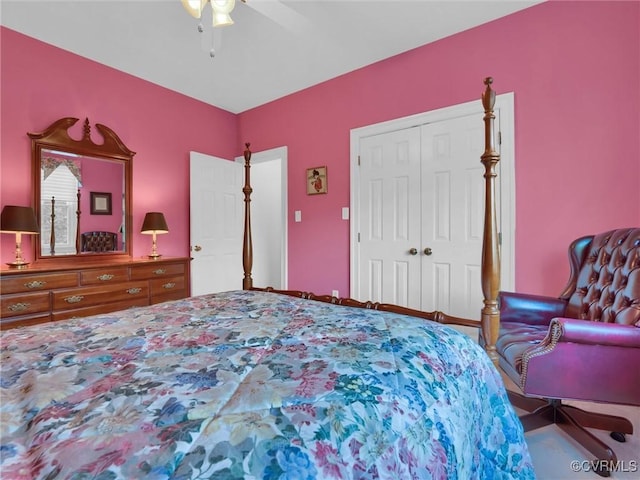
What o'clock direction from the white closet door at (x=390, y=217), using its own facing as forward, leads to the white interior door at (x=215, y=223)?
The white interior door is roughly at 2 o'clock from the white closet door.

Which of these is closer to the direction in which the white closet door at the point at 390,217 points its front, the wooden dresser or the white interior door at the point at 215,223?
the wooden dresser

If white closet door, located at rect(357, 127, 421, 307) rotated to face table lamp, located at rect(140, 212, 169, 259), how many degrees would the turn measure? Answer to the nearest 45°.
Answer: approximately 45° to its right

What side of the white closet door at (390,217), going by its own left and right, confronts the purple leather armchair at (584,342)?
left

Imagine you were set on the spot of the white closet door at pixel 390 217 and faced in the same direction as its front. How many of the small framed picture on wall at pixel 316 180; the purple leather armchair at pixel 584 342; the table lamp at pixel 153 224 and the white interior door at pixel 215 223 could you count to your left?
1

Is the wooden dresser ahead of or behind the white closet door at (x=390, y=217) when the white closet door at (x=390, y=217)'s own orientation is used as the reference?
ahead

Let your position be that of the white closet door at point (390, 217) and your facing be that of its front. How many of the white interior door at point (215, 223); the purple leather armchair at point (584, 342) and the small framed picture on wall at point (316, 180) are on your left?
1

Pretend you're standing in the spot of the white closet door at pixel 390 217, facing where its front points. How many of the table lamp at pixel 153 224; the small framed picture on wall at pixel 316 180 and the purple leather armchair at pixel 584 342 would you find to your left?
1

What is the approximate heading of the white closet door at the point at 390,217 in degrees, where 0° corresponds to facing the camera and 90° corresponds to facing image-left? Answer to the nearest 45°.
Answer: approximately 45°
